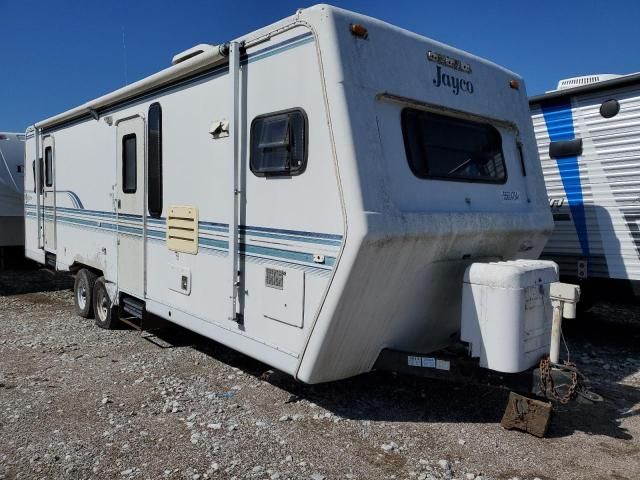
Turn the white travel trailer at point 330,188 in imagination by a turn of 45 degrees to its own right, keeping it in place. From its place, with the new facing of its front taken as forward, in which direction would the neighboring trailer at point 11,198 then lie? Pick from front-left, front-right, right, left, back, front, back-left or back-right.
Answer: back-right

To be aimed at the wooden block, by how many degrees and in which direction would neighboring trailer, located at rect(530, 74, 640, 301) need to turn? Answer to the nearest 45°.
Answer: approximately 45° to its right

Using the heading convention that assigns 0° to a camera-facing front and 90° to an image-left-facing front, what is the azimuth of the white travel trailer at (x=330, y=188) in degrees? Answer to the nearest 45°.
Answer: approximately 315°
